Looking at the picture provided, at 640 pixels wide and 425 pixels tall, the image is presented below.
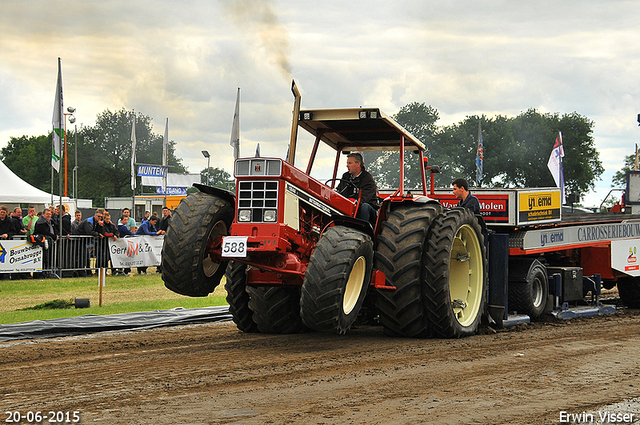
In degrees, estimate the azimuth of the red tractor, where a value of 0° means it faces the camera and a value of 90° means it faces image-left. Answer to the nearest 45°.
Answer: approximately 45°

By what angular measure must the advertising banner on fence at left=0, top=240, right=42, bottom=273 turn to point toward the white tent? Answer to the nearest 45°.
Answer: approximately 180°

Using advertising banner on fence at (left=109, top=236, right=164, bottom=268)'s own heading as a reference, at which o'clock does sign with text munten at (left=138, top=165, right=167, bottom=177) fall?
The sign with text munten is roughly at 6 o'clock from the advertising banner on fence.

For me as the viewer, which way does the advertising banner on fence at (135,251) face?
facing the viewer

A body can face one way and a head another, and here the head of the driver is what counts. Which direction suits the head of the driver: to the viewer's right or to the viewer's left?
to the viewer's left

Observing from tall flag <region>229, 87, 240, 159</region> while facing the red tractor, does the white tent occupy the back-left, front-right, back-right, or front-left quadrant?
back-right

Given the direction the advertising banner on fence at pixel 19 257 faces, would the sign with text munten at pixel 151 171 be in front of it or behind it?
behind

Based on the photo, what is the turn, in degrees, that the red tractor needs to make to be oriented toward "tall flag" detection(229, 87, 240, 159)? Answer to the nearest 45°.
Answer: approximately 135° to its right

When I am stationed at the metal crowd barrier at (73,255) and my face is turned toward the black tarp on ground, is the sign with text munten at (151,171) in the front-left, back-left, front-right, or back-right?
back-left

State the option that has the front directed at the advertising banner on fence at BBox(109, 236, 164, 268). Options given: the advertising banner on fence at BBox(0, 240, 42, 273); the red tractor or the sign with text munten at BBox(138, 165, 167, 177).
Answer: the sign with text munten

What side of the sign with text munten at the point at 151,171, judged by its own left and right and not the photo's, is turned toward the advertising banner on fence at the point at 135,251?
front

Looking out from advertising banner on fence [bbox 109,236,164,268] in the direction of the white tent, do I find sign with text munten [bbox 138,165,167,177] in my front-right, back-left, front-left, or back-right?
front-right

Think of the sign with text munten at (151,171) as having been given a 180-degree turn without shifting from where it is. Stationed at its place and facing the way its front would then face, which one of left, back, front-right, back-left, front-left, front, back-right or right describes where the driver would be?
back

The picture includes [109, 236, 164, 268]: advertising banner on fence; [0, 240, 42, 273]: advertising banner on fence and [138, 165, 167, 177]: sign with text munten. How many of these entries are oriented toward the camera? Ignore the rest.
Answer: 3

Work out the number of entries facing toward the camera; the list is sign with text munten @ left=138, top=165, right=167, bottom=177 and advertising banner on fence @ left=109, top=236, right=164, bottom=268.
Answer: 2

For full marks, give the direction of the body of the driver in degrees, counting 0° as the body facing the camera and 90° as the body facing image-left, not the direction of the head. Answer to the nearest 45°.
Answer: approximately 45°

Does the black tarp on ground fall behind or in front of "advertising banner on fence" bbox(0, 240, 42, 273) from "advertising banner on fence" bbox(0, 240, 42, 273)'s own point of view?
in front
